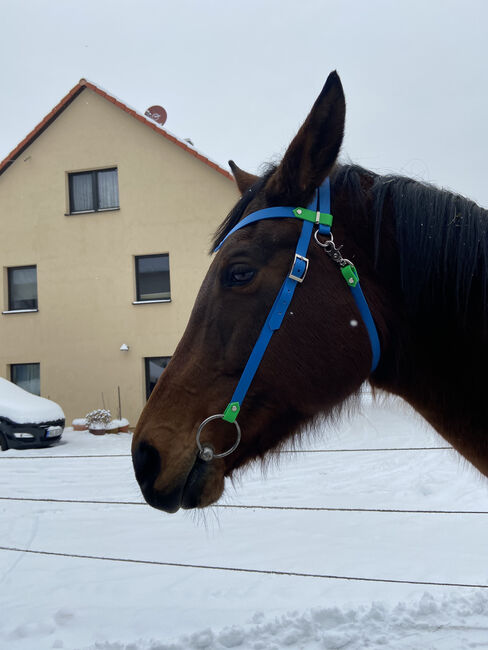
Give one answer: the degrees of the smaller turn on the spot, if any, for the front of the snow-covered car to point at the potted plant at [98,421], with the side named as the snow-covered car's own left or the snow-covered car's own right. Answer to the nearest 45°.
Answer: approximately 90° to the snow-covered car's own left

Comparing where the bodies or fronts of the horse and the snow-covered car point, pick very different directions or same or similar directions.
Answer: very different directions

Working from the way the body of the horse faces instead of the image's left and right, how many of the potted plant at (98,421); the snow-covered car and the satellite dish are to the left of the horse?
0

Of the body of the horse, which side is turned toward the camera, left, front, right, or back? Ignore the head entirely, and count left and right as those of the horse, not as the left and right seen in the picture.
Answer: left

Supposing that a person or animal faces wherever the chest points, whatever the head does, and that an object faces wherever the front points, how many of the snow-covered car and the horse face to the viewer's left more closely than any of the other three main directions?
1

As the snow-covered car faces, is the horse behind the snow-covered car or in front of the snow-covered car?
in front

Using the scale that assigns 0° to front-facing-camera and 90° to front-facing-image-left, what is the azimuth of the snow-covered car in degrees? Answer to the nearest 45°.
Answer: approximately 315°

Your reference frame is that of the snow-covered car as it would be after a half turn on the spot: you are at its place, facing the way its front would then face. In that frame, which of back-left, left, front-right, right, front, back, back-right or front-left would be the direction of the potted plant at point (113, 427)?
right
